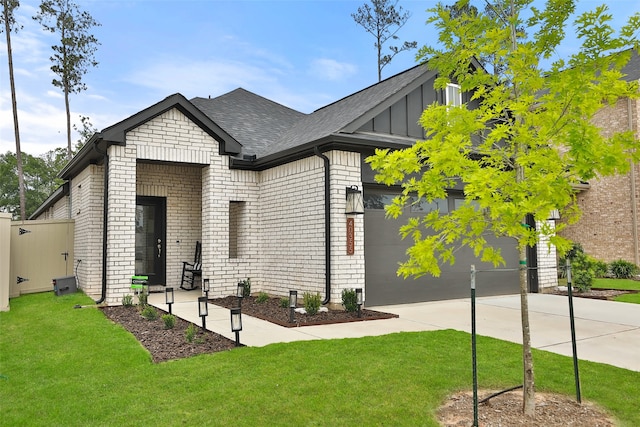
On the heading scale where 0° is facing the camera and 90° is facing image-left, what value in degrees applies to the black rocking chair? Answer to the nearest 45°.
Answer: approximately 45°

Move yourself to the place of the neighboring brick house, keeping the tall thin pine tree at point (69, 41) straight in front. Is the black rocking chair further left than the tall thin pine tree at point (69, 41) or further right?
left

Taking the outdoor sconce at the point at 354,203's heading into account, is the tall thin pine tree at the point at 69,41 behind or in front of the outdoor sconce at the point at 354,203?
behind

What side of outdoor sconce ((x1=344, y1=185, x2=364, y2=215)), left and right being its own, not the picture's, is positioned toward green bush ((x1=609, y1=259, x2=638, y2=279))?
left

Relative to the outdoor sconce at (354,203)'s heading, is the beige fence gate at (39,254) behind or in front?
behind

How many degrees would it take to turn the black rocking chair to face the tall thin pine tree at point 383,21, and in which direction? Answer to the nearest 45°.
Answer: approximately 180°

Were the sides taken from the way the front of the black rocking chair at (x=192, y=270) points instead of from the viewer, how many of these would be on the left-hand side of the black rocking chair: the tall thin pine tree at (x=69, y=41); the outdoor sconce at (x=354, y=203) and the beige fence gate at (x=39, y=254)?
1

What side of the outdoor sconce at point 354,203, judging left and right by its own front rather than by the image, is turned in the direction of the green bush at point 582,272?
left

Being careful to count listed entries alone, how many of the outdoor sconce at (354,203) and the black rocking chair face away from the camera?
0

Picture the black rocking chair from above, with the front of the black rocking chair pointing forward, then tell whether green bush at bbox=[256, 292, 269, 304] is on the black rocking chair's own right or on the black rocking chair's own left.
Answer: on the black rocking chair's own left

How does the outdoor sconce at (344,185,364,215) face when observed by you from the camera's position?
facing the viewer and to the right of the viewer

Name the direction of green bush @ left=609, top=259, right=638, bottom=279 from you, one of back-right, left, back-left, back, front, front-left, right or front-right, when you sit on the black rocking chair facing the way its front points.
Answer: back-left
